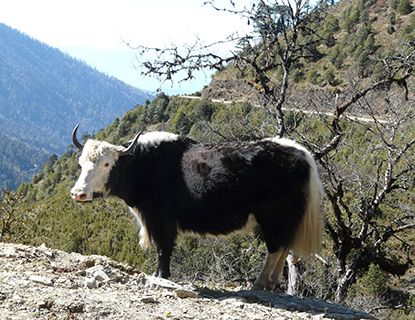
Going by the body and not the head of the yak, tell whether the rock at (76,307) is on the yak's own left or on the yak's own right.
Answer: on the yak's own left

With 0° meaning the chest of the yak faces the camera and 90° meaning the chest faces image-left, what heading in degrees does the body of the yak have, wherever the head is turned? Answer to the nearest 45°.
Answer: approximately 90°

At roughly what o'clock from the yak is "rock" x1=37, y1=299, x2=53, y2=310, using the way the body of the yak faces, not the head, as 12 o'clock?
The rock is roughly at 10 o'clock from the yak.

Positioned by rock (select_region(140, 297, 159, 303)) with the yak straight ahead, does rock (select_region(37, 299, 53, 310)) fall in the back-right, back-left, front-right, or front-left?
back-left

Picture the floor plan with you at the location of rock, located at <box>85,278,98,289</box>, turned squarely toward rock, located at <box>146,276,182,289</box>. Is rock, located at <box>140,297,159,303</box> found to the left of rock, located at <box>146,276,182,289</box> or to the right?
right

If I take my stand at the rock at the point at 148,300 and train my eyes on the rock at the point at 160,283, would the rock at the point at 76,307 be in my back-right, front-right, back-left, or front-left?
back-left
